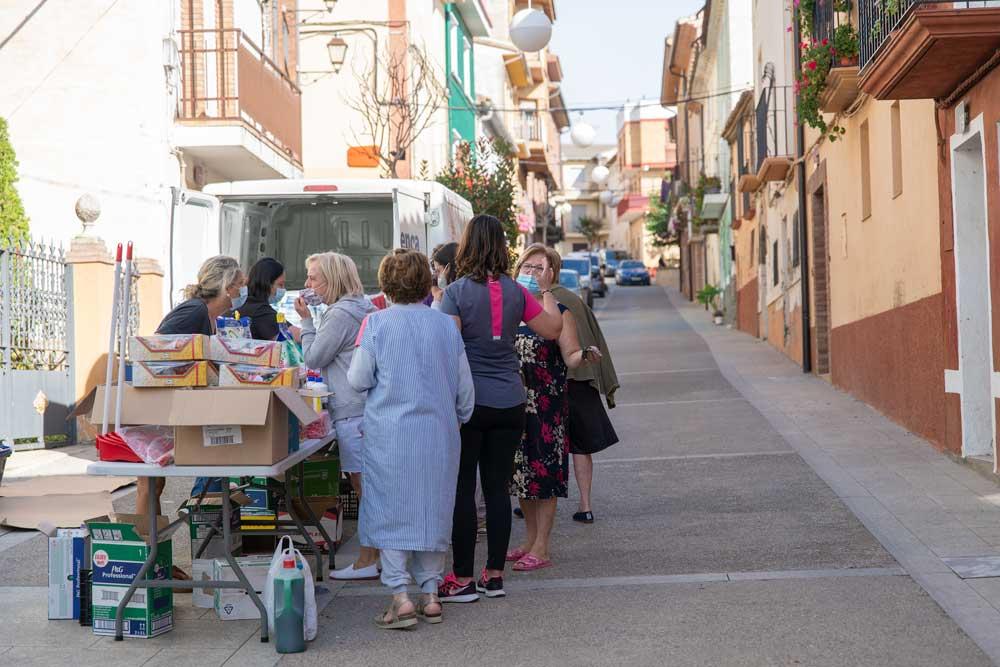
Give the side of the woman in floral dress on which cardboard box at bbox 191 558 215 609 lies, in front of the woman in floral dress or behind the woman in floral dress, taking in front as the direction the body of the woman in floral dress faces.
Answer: in front

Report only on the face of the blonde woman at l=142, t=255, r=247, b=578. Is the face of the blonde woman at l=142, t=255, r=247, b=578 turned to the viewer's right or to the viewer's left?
to the viewer's right

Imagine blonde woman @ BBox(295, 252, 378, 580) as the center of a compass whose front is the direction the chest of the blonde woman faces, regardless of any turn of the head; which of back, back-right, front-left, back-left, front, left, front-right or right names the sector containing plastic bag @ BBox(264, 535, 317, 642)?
left

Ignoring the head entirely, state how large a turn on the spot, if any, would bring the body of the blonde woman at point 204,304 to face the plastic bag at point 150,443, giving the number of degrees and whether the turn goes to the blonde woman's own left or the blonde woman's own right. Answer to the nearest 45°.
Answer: approximately 90° to the blonde woman's own right

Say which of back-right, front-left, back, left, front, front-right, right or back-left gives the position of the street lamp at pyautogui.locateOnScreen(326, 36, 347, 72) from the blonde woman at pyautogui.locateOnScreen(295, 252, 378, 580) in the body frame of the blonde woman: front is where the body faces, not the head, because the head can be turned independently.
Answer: right

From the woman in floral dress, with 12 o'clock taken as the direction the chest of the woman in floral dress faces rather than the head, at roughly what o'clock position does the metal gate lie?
The metal gate is roughly at 3 o'clock from the woman in floral dress.

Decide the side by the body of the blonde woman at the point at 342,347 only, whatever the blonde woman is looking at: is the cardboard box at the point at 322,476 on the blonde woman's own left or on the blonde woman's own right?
on the blonde woman's own right

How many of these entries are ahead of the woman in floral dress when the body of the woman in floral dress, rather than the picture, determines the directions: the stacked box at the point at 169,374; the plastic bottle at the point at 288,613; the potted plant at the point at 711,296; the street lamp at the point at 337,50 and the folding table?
3

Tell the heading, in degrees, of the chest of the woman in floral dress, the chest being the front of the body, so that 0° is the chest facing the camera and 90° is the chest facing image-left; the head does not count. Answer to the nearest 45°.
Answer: approximately 45°
